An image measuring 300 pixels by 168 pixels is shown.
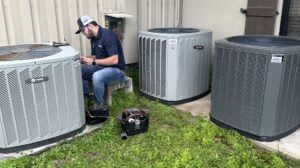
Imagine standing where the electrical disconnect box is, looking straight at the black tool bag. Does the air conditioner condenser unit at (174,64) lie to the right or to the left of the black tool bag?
left

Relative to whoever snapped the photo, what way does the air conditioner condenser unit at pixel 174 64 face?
facing the viewer and to the right of the viewer

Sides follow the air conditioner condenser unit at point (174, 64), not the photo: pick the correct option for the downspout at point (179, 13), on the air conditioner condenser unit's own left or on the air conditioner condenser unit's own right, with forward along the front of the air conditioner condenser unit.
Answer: on the air conditioner condenser unit's own left

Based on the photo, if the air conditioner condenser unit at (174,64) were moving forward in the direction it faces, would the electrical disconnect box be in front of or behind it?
behind

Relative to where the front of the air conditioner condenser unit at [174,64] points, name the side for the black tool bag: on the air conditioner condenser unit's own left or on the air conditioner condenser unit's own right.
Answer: on the air conditioner condenser unit's own right

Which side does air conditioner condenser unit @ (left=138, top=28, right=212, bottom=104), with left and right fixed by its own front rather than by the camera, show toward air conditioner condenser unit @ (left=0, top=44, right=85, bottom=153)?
right

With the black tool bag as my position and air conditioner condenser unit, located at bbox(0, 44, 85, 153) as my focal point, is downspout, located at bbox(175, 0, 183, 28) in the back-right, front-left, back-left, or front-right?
back-right

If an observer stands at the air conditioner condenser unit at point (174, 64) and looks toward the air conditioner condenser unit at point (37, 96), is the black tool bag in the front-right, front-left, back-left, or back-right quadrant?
front-left
